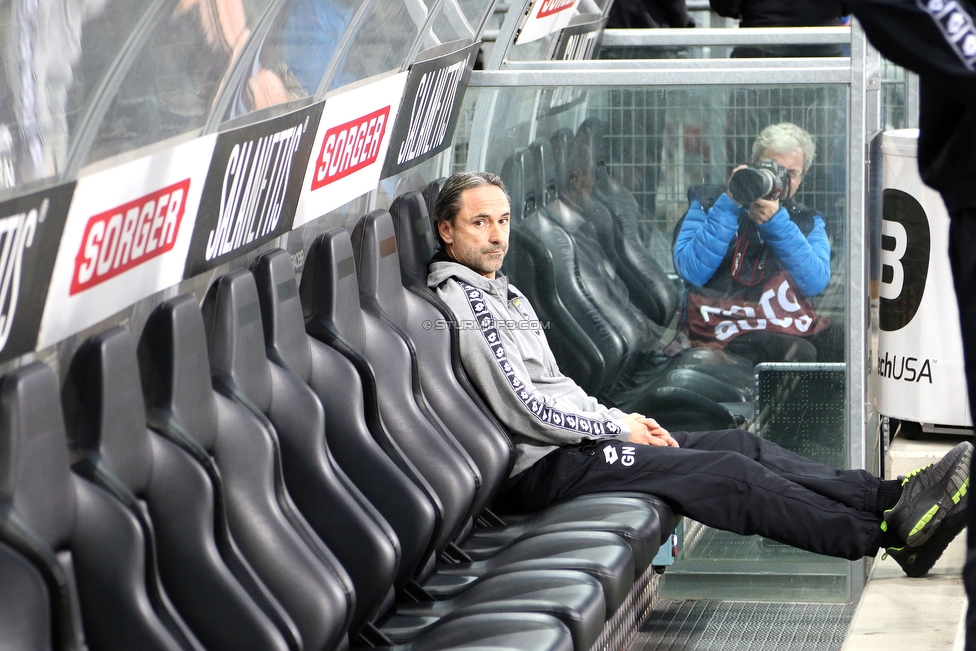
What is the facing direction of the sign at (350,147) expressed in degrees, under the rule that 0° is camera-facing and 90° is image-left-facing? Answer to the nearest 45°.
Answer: approximately 315°

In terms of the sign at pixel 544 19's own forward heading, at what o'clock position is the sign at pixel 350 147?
the sign at pixel 350 147 is roughly at 2 o'clock from the sign at pixel 544 19.

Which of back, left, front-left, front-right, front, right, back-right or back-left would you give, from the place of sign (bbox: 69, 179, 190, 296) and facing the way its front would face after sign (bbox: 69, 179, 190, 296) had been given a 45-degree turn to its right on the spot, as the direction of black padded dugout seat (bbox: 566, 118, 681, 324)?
back-left

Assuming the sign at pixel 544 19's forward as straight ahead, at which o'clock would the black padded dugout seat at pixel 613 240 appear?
The black padded dugout seat is roughly at 1 o'clock from the sign.

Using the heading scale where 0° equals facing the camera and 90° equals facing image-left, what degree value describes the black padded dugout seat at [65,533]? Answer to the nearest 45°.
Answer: approximately 315°

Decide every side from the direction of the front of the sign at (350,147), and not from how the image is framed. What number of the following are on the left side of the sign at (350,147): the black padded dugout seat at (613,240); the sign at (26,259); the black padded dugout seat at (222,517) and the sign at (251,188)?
1

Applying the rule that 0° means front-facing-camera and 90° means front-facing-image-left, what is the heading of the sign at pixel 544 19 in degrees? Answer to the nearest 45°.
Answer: approximately 315°

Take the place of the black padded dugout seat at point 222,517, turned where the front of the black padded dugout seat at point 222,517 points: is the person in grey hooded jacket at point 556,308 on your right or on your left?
on your left

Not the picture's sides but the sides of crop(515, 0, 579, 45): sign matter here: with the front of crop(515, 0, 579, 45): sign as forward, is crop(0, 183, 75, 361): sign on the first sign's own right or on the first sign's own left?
on the first sign's own right
